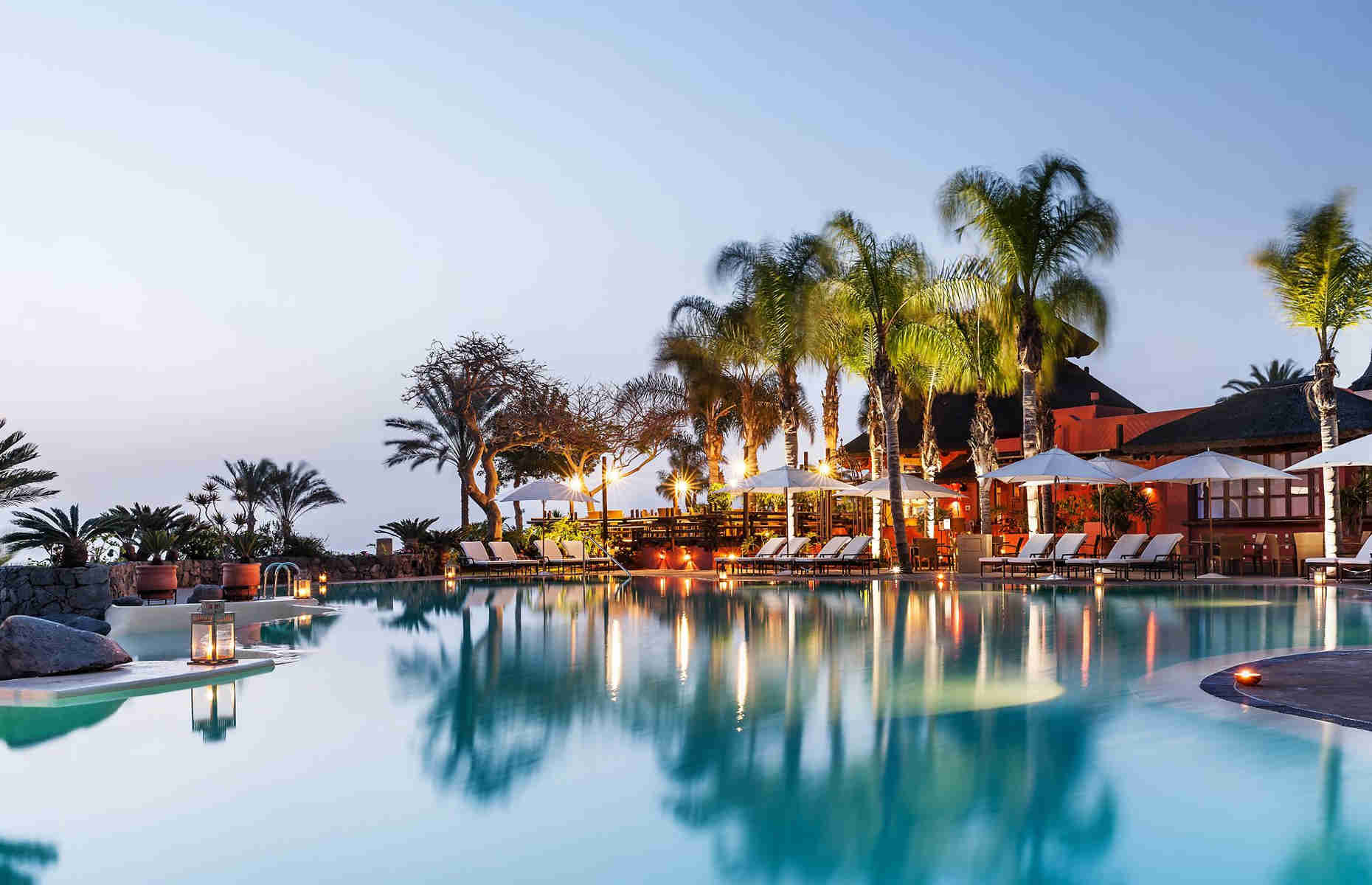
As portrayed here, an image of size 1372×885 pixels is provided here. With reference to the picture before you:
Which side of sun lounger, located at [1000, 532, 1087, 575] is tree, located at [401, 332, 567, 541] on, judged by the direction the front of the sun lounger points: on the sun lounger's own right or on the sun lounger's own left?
on the sun lounger's own right

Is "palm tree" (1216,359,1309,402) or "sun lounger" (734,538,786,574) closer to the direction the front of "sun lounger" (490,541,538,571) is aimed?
the sun lounger

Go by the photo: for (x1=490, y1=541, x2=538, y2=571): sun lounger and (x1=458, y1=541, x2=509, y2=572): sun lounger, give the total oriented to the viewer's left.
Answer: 0

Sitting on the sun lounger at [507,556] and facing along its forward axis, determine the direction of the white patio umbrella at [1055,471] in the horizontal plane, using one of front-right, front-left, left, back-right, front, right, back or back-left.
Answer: front

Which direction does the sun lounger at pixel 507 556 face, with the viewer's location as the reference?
facing the viewer and to the right of the viewer

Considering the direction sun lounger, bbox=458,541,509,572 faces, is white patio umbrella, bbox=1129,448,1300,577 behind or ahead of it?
ahead

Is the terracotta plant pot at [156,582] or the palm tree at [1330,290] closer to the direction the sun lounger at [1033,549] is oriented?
the terracotta plant pot

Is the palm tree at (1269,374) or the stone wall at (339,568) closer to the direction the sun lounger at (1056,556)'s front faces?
the stone wall

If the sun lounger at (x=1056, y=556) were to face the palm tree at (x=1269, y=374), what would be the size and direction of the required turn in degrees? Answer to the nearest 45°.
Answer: approximately 135° to its right

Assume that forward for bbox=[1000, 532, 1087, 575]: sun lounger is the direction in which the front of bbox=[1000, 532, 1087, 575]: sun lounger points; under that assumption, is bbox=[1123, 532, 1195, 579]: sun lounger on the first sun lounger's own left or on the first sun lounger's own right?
on the first sun lounger's own left
